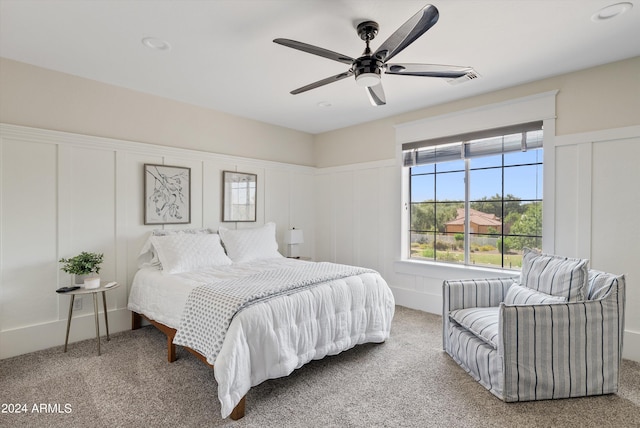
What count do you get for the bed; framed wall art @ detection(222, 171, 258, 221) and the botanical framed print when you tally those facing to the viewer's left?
0

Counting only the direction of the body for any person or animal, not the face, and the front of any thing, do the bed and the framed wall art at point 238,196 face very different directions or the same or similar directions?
same or similar directions

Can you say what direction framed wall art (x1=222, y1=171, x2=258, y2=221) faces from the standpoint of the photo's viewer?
facing the viewer and to the right of the viewer

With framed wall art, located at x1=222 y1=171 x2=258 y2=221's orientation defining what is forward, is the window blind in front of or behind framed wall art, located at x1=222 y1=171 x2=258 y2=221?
in front

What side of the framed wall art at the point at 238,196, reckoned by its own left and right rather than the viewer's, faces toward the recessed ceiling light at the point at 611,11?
front

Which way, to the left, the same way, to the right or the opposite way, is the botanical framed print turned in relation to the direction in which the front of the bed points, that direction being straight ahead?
the same way

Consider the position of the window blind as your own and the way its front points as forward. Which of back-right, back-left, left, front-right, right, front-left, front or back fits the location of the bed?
front

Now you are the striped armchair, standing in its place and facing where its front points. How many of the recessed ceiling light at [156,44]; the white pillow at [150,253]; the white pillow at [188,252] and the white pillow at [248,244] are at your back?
0

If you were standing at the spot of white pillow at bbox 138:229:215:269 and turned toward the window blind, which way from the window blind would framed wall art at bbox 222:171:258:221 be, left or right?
left

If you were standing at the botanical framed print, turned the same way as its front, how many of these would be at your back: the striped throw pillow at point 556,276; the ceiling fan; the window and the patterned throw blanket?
0

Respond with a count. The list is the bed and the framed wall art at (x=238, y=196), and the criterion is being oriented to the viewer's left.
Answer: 0

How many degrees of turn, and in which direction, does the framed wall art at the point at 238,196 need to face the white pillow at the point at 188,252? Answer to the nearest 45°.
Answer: approximately 90° to its right

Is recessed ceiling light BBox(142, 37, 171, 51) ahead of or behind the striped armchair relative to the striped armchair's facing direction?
ahead

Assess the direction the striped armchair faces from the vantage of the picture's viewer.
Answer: facing the viewer and to the left of the viewer
